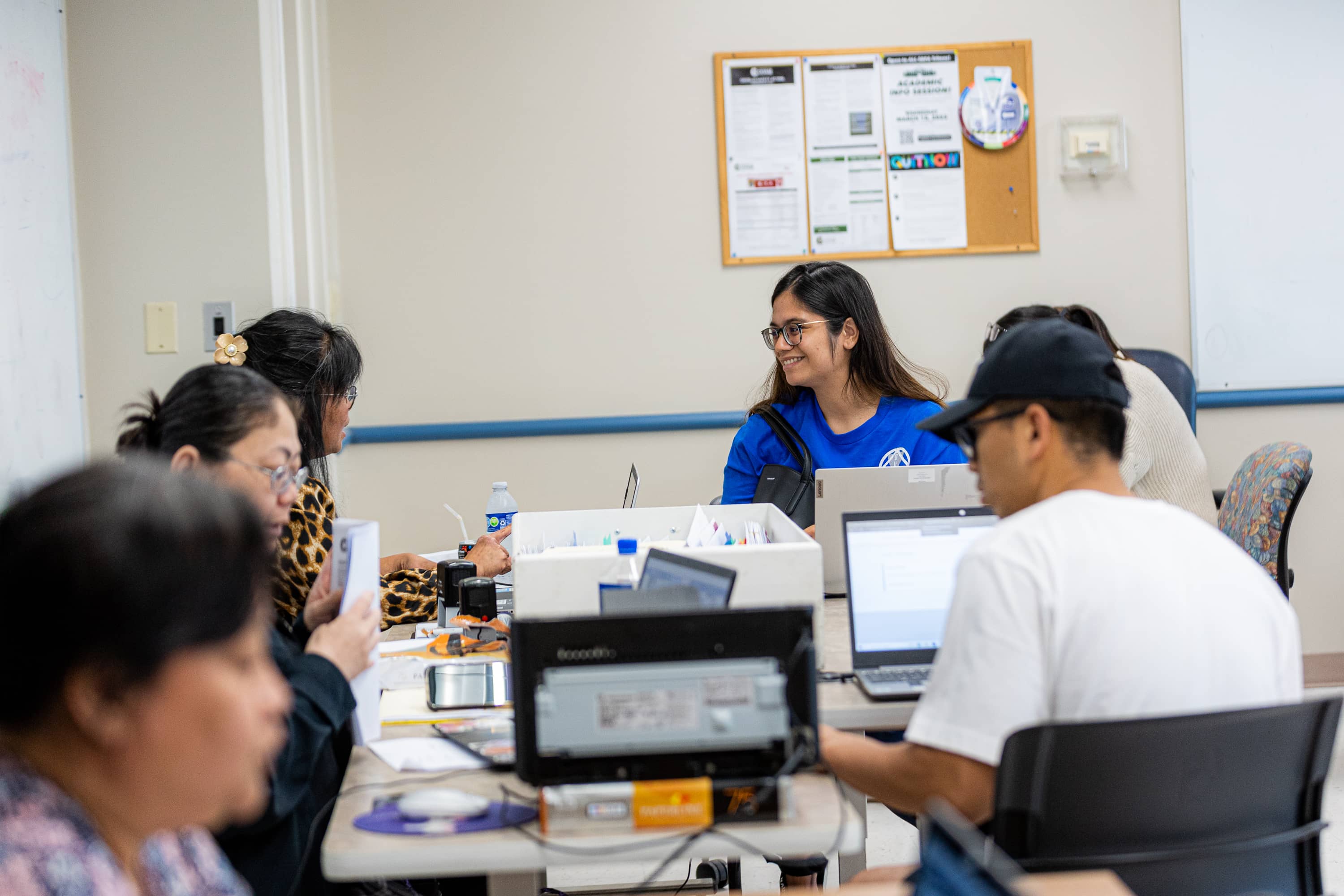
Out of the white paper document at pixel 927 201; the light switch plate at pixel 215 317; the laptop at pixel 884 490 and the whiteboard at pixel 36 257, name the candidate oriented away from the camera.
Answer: the laptop

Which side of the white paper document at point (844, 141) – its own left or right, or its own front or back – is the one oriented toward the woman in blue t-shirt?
front

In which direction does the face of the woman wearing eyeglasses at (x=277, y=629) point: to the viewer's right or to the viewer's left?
to the viewer's right

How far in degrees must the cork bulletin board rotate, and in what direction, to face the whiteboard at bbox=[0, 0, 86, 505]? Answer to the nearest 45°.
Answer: approximately 45° to its right

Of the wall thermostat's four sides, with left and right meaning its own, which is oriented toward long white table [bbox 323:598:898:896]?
front

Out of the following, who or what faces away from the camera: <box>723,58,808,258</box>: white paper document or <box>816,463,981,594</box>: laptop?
the laptop

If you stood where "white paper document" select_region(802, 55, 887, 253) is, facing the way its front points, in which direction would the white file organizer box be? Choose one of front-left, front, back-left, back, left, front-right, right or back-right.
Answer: front

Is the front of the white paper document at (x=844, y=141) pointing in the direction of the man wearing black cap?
yes

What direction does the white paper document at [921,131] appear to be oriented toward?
toward the camera

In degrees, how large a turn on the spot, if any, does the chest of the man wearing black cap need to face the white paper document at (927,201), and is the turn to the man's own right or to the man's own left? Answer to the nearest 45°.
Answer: approximately 45° to the man's own right

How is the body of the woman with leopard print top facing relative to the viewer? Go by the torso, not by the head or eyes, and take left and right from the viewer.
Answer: facing to the right of the viewer

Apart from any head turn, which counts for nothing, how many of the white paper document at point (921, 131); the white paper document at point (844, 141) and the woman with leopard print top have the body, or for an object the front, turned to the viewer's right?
1

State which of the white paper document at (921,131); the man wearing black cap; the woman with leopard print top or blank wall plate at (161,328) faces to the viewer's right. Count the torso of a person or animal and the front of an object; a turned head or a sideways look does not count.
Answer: the woman with leopard print top

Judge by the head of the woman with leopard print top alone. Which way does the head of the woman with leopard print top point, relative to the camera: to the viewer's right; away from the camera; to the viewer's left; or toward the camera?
to the viewer's right

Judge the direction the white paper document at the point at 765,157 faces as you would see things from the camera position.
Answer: facing the viewer

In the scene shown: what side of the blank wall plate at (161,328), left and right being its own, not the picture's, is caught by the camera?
front

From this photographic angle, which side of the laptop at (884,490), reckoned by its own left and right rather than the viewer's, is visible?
back
